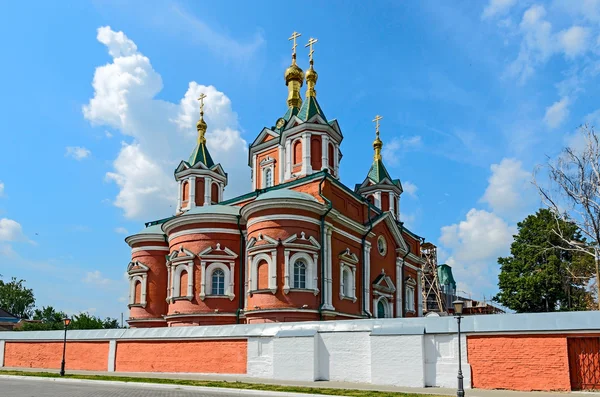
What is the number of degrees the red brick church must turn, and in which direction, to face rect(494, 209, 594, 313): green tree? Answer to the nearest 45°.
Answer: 0° — it already faces it
